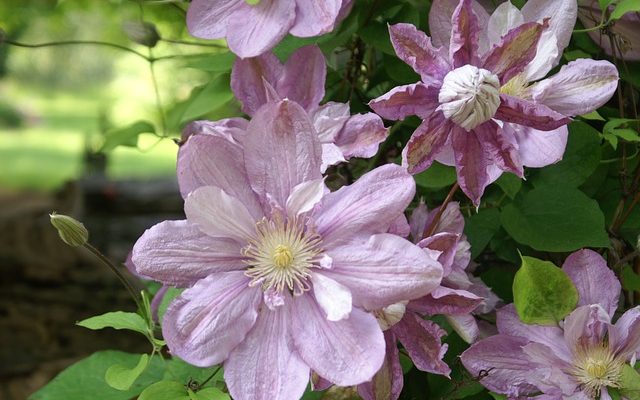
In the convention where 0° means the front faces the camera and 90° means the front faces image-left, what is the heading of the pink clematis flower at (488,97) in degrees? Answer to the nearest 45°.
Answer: approximately 0°

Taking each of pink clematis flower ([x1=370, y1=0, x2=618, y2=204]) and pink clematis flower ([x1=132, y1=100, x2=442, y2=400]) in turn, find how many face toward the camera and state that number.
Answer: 2

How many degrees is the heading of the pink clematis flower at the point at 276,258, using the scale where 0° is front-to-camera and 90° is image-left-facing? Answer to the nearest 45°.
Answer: approximately 0°
